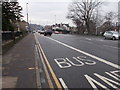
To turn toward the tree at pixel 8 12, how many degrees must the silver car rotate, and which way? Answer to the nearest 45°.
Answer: approximately 90° to its right

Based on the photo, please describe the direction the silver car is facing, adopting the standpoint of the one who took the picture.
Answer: facing the viewer and to the right of the viewer
